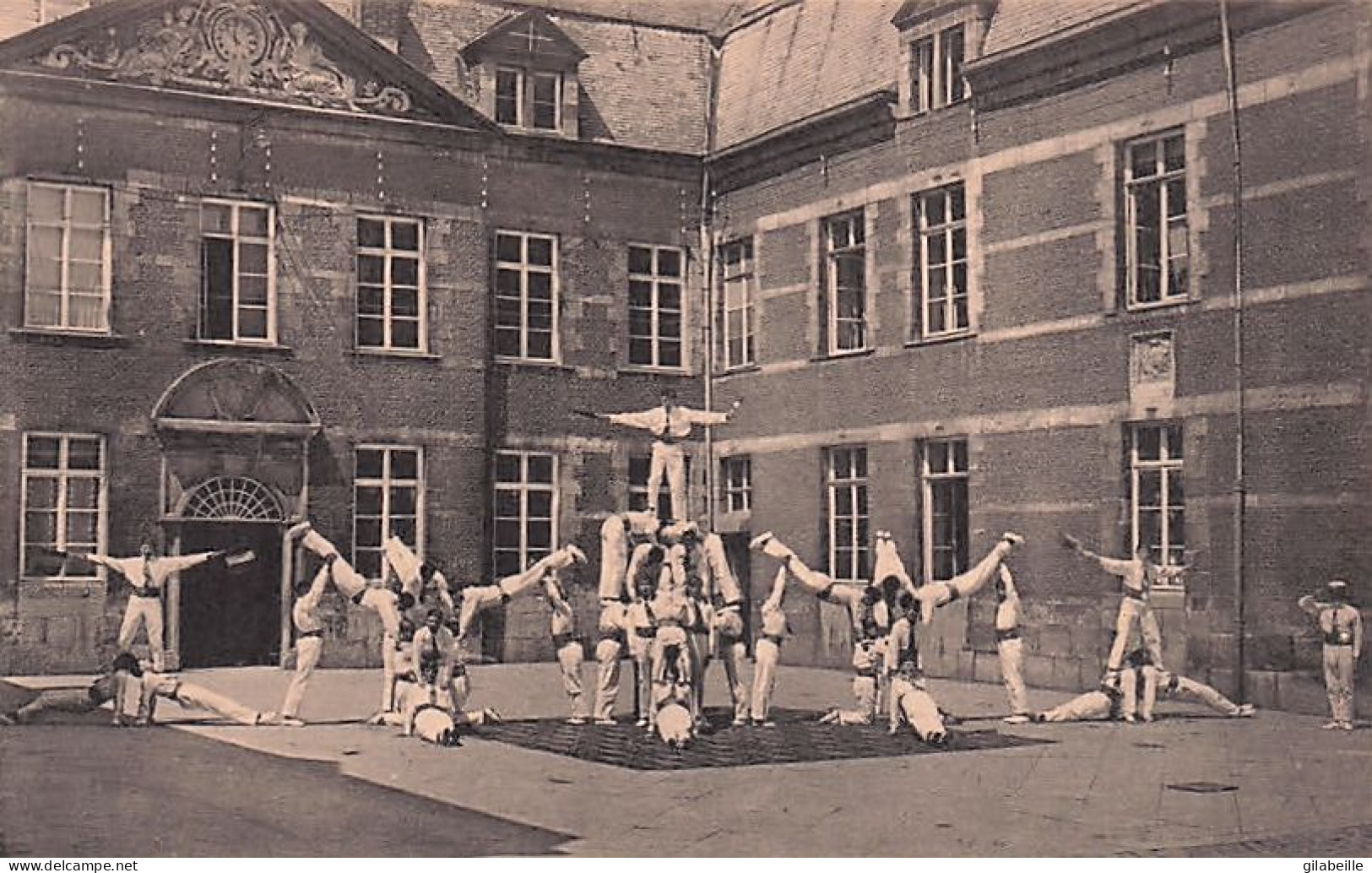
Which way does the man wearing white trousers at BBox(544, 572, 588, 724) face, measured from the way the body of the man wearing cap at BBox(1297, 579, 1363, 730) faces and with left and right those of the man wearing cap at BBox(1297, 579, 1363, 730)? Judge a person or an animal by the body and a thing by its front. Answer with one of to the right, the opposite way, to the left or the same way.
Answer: to the right

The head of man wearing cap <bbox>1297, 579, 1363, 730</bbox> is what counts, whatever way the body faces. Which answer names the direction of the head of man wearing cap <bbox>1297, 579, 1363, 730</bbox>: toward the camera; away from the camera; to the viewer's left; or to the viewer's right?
toward the camera

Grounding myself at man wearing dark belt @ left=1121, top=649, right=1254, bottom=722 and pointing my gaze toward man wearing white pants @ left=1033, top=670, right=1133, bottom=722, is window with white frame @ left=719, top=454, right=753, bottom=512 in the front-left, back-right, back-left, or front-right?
front-right

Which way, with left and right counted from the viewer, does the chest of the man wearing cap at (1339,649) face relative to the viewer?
facing the viewer and to the left of the viewer
